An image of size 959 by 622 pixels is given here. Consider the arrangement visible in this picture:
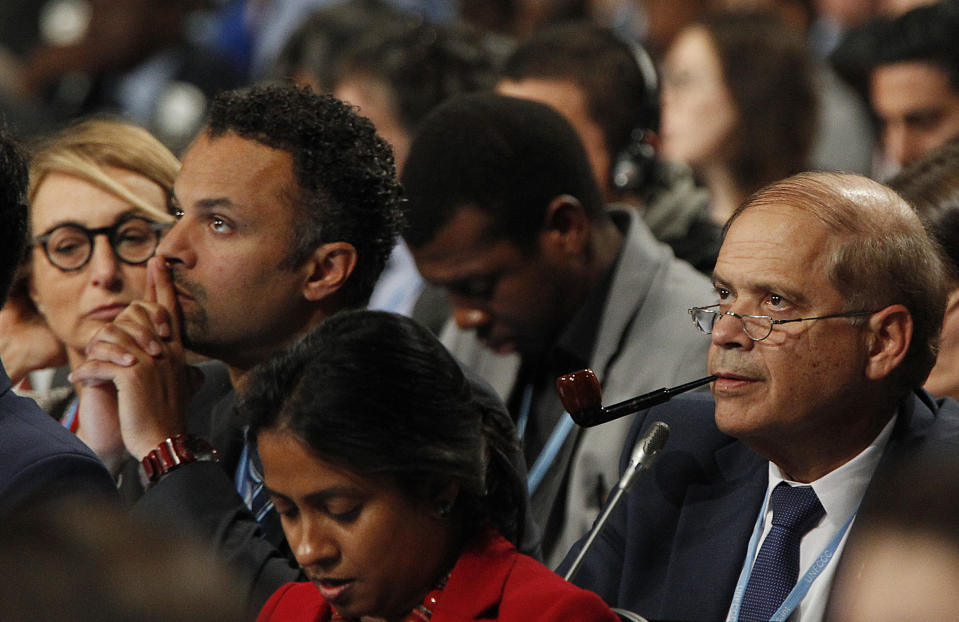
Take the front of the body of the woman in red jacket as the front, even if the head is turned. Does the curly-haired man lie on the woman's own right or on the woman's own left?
on the woman's own right

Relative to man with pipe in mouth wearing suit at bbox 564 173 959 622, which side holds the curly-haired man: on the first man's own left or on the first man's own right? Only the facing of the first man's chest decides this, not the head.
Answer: on the first man's own right

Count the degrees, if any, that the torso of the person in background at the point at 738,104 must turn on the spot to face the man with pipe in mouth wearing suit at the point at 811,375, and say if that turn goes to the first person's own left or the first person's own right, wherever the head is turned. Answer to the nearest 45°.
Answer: approximately 90° to the first person's own left

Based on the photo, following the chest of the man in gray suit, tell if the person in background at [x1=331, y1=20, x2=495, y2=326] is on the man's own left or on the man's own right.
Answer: on the man's own right

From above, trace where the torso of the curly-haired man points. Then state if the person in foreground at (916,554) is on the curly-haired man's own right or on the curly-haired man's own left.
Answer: on the curly-haired man's own left

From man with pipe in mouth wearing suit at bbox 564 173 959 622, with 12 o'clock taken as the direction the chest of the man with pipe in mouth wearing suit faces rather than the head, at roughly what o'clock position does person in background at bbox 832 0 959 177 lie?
The person in background is roughly at 5 o'clock from the man with pipe in mouth wearing suit.
